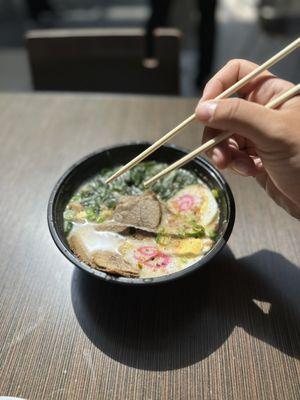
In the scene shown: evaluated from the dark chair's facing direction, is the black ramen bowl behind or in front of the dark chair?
in front
